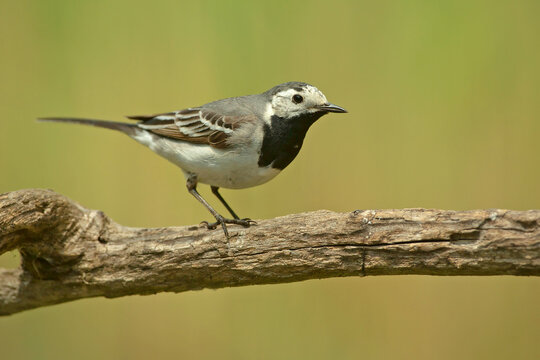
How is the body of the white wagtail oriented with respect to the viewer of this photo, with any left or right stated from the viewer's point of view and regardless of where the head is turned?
facing to the right of the viewer
